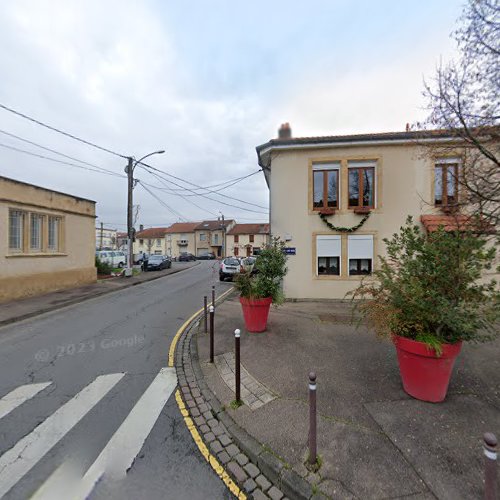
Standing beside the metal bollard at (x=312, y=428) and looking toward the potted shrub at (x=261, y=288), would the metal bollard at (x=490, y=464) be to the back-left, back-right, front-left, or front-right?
back-right

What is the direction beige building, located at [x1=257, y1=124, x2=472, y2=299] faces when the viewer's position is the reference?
facing the viewer

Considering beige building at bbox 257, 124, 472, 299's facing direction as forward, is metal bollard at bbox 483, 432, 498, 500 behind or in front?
in front

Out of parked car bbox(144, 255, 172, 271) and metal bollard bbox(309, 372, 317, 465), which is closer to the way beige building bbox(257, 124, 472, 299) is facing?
the metal bollard

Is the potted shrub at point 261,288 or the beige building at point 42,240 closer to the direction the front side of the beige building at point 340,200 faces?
the potted shrub

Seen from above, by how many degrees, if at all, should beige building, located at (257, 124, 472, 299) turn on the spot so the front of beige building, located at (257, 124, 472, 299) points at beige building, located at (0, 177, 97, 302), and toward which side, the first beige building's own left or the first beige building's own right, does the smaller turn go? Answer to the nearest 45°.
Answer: approximately 90° to the first beige building's own right

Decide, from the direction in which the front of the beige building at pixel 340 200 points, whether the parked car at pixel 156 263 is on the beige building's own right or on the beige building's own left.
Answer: on the beige building's own right

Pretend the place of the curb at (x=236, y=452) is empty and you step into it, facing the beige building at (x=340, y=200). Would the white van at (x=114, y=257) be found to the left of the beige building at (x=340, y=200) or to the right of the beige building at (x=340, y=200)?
left

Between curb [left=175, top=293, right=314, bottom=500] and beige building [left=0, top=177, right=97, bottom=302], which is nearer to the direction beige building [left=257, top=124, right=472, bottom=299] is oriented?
the curb

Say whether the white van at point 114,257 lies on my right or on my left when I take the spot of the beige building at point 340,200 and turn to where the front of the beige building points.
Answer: on my right

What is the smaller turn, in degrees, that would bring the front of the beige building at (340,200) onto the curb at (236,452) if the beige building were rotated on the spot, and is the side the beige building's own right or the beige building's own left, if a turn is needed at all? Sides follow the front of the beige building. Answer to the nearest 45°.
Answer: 0° — it already faces it
